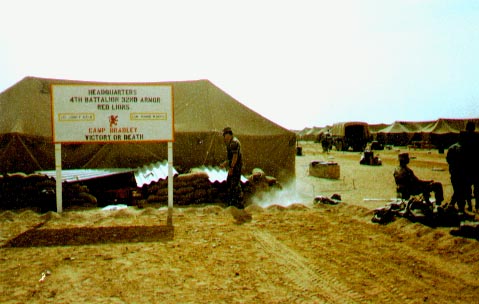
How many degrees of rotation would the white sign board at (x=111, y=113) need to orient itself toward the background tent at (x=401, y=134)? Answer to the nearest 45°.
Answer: approximately 135° to its left

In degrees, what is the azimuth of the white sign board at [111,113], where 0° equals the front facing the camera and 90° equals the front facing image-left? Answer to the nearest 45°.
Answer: approximately 0°
